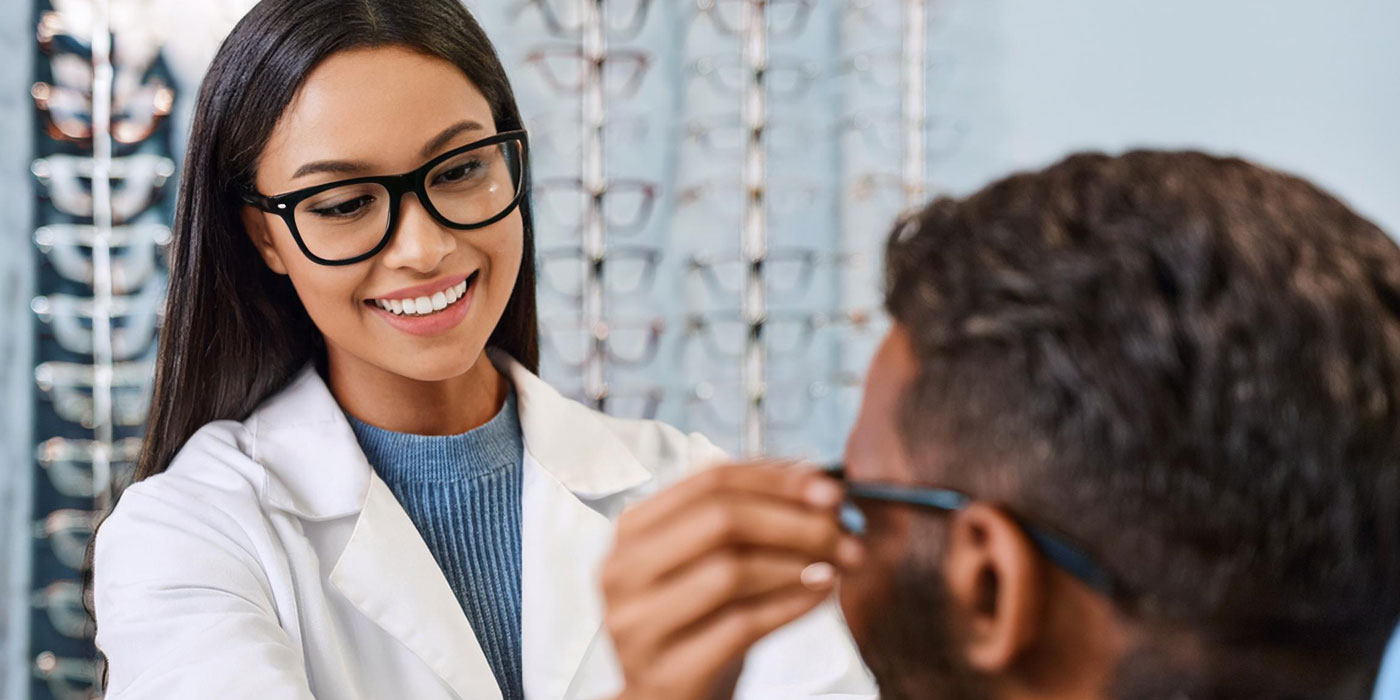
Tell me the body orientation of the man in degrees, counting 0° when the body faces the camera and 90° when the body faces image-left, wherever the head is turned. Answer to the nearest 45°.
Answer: approximately 135°

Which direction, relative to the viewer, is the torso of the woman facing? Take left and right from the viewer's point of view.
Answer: facing the viewer and to the right of the viewer

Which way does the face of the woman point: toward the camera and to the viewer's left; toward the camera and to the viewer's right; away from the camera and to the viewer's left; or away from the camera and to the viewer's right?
toward the camera and to the viewer's right

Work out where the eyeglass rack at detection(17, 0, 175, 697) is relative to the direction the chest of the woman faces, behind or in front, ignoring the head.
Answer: behind

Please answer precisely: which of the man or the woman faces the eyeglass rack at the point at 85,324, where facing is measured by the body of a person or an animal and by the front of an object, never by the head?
the man

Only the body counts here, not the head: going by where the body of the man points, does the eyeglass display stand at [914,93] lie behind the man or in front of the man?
in front

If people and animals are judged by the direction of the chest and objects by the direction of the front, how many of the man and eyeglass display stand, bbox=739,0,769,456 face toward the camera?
1

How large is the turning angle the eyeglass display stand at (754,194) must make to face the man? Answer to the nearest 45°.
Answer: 0° — it already faces them

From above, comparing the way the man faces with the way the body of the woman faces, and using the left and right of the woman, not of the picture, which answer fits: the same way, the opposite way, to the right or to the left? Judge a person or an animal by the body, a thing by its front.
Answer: the opposite way

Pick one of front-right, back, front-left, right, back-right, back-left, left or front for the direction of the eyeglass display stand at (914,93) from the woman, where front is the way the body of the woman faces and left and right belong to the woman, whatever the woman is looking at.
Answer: left

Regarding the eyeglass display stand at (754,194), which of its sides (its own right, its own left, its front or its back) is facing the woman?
front

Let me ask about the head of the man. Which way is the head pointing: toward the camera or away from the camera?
away from the camera

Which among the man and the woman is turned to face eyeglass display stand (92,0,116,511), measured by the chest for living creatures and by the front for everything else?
the man

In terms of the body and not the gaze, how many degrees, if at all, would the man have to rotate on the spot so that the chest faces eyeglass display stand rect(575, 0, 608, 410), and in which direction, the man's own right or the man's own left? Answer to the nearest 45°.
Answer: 0° — they already face it
